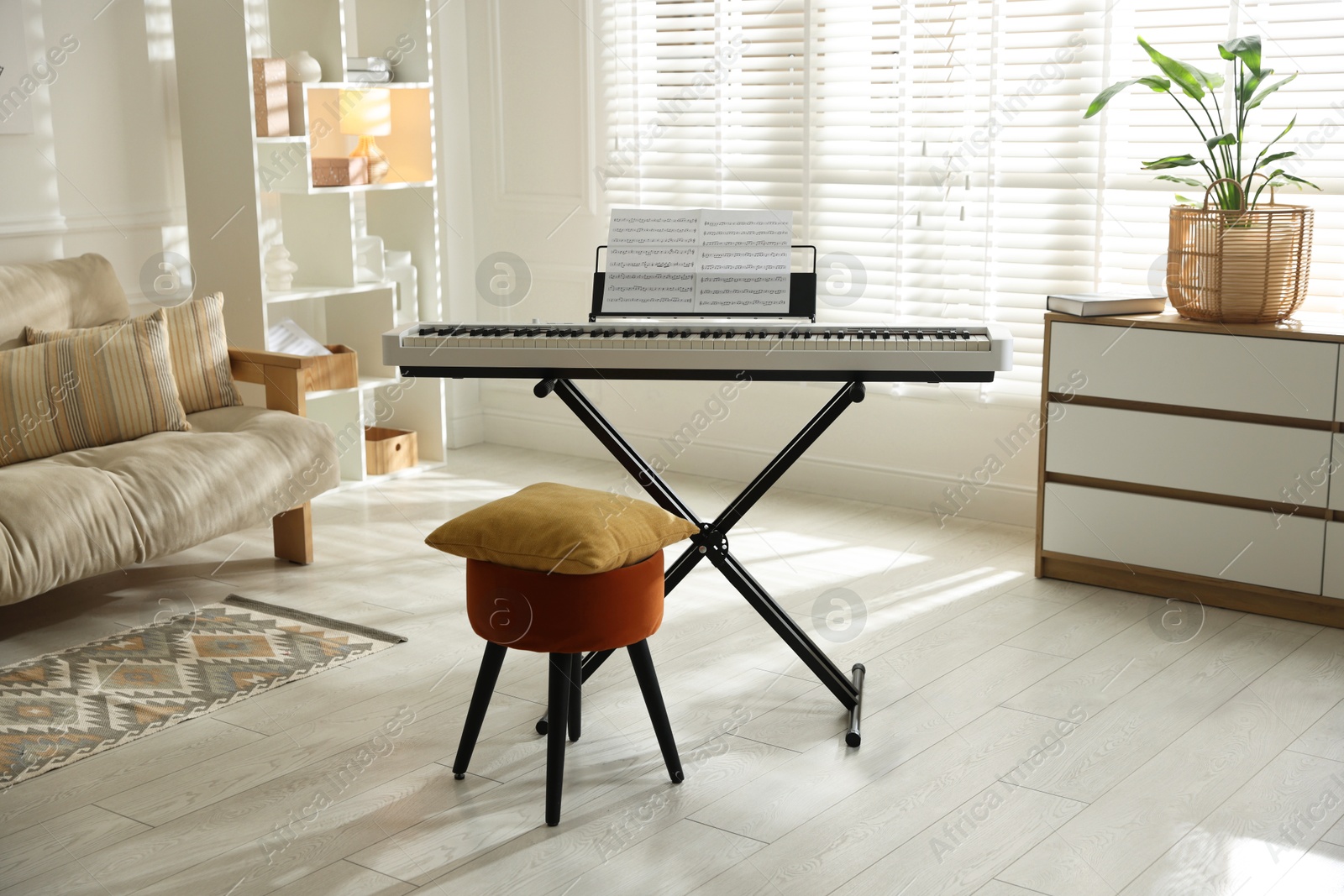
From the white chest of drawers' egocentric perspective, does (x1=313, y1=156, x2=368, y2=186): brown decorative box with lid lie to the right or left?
on its right

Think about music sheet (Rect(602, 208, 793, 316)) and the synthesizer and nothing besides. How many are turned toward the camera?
2

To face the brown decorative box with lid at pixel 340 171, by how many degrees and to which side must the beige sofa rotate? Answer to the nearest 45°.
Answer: approximately 90° to its left

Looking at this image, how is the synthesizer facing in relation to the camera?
toward the camera

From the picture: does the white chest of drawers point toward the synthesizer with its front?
yes

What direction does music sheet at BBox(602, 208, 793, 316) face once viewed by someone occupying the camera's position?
facing the viewer

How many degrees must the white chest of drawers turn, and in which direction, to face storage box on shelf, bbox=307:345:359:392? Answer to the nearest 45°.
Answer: approximately 45° to its right

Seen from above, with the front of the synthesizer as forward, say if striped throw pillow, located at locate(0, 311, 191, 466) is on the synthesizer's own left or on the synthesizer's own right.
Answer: on the synthesizer's own right

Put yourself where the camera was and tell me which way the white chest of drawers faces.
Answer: facing the viewer and to the left of the viewer

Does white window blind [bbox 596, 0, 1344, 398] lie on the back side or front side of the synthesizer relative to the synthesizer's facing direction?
on the back side
